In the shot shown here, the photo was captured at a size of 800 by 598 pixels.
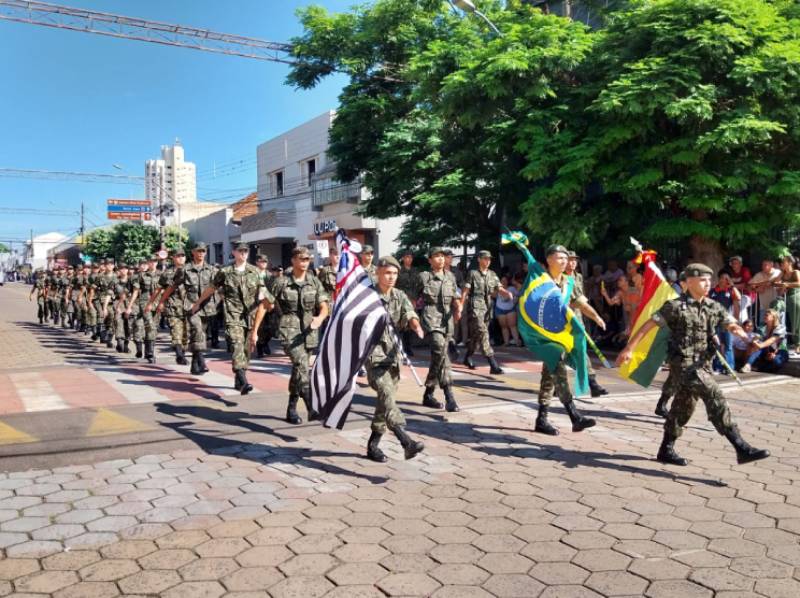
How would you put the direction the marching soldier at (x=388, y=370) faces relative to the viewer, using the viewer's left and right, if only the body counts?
facing the viewer and to the right of the viewer

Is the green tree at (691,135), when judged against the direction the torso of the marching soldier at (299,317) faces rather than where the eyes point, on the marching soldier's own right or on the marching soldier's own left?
on the marching soldier's own left

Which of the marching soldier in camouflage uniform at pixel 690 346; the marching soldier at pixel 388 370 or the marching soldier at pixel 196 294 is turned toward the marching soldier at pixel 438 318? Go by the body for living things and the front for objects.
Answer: the marching soldier at pixel 196 294

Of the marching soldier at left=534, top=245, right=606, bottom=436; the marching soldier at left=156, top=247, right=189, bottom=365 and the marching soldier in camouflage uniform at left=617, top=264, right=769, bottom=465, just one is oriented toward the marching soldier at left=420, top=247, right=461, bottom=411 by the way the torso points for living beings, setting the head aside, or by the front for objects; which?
the marching soldier at left=156, top=247, right=189, bottom=365

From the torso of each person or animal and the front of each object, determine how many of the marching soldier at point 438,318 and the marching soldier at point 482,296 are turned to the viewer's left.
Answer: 0

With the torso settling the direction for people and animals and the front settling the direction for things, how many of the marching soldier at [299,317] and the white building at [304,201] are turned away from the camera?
0

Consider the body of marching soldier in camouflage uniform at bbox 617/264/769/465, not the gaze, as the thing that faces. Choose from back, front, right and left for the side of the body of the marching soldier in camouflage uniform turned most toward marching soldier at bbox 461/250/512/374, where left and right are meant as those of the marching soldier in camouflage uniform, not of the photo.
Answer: back

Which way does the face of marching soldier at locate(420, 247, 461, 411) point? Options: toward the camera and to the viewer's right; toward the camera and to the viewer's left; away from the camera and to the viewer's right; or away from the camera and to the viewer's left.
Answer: toward the camera and to the viewer's right

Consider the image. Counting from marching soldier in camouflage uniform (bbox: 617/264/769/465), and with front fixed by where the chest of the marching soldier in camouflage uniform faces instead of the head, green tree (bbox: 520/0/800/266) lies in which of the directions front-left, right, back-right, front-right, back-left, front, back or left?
back-left

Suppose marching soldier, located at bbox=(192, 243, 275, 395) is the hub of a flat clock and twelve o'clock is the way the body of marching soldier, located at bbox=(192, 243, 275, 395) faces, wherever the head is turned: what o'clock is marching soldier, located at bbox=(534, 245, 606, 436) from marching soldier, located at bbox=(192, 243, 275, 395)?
marching soldier, located at bbox=(534, 245, 606, 436) is roughly at 12 o'clock from marching soldier, located at bbox=(192, 243, 275, 395).
